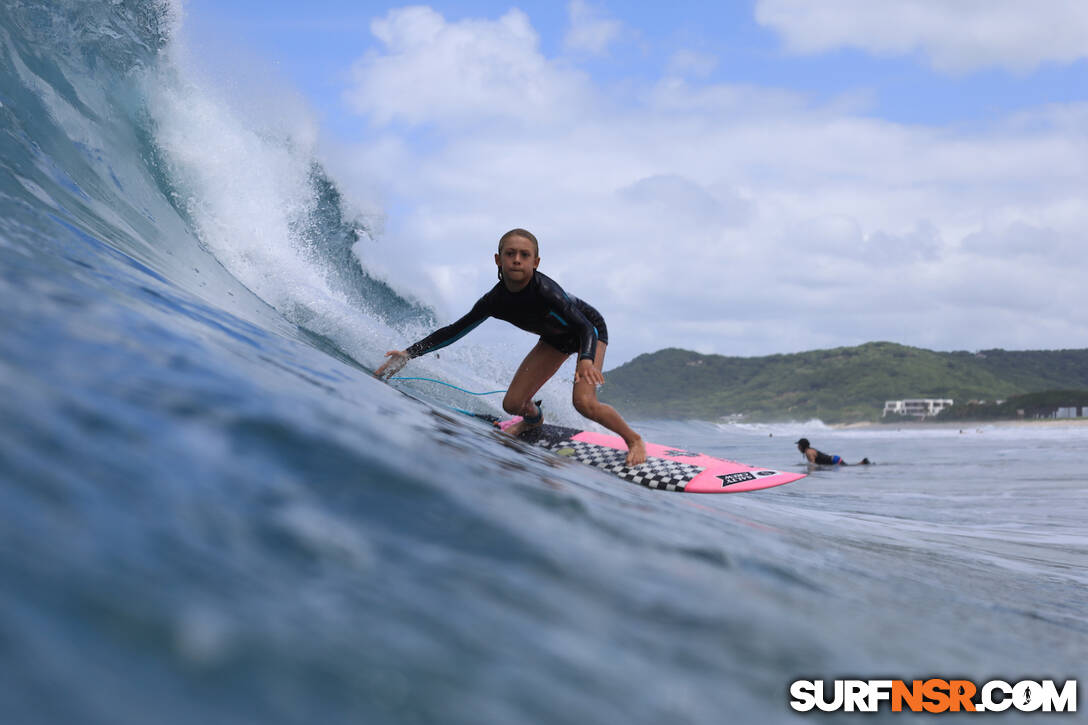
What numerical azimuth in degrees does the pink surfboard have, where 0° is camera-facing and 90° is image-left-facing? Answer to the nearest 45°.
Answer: approximately 315°

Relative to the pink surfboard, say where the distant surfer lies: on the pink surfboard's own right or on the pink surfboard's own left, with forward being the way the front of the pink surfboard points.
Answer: on the pink surfboard's own left
